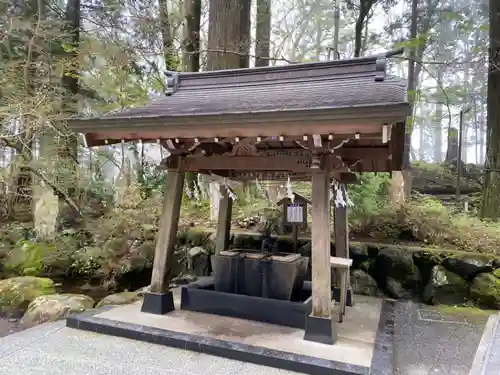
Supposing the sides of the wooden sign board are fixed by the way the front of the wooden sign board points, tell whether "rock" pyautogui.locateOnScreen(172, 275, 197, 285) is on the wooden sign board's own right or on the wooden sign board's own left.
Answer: on the wooden sign board's own right

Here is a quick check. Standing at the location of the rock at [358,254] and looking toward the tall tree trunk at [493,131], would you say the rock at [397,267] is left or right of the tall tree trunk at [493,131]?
right

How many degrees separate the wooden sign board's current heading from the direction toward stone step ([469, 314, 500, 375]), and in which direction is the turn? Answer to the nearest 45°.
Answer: approximately 45° to its left

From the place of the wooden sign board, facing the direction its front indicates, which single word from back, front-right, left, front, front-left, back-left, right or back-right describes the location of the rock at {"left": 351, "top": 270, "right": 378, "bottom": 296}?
back-left

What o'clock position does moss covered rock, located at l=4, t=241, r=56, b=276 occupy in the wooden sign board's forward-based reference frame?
The moss covered rock is roughly at 4 o'clock from the wooden sign board.

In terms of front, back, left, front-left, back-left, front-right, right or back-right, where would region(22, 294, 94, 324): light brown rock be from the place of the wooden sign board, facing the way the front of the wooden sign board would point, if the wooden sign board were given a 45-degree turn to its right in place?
front-right

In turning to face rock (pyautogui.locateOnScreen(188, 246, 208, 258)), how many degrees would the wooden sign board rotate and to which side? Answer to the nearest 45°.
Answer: approximately 135° to its right

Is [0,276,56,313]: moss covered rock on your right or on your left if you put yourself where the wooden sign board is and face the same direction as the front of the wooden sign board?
on your right

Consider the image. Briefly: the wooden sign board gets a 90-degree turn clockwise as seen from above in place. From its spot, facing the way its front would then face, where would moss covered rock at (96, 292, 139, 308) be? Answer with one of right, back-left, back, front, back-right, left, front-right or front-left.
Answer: front

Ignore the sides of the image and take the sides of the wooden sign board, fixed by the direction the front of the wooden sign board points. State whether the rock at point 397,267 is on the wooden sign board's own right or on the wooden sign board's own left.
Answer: on the wooden sign board's own left

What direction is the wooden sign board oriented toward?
toward the camera

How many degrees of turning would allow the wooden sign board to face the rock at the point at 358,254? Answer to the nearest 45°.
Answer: approximately 135° to its left
